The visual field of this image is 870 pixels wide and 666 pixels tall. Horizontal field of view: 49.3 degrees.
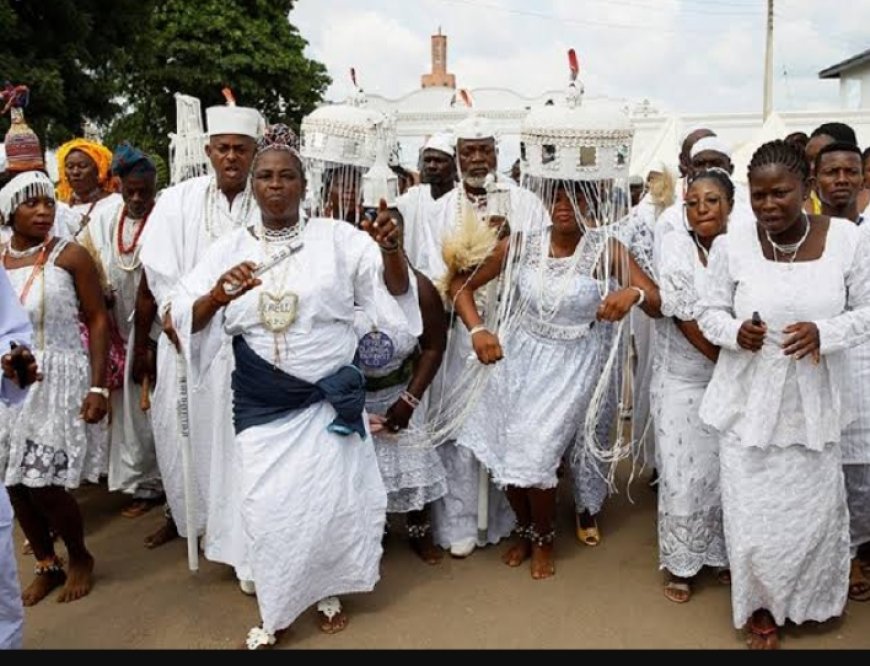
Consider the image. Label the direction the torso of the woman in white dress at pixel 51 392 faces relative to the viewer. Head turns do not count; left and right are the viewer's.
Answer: facing the viewer and to the left of the viewer

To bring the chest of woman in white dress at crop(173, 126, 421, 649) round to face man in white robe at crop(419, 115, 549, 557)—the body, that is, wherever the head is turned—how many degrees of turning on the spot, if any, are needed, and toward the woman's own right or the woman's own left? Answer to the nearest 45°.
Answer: approximately 135° to the woman's own left

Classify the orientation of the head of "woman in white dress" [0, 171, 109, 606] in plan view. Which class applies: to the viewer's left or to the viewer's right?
to the viewer's right

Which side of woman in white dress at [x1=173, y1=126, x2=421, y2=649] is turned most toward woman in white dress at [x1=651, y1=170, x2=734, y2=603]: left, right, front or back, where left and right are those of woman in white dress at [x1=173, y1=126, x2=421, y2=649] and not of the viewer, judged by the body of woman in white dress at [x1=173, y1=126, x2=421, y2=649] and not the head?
left

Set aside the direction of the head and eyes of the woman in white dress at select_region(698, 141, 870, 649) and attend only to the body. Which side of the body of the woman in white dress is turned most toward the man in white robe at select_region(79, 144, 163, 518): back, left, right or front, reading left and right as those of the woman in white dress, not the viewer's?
right

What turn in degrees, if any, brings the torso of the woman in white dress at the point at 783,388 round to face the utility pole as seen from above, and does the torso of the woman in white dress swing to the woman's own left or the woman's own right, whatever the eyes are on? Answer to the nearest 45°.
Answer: approximately 180°

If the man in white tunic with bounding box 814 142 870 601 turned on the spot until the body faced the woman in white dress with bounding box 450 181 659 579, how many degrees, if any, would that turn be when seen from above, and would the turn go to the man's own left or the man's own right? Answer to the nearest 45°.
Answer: approximately 90° to the man's own right

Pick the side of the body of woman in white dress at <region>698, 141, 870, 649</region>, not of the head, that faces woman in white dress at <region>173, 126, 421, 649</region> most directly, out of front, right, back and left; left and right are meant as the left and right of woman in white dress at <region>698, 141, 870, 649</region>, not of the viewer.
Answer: right

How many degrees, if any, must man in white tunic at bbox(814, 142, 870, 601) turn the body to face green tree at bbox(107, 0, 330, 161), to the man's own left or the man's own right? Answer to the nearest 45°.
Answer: approximately 135° to the man's own right
